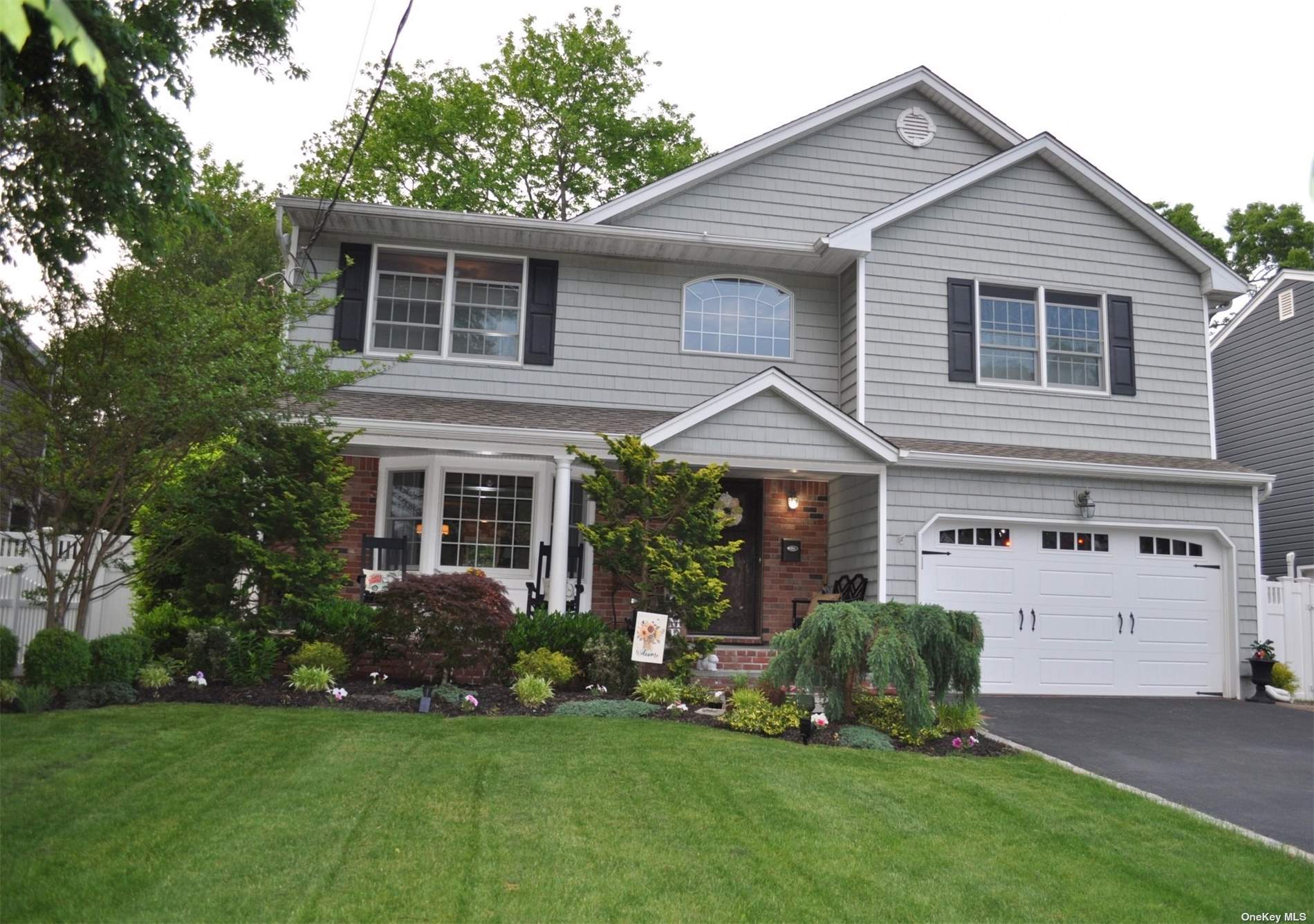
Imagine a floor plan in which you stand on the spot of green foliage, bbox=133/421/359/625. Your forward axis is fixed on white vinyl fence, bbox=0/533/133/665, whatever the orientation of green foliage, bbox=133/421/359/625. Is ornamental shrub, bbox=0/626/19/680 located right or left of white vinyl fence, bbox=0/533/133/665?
left

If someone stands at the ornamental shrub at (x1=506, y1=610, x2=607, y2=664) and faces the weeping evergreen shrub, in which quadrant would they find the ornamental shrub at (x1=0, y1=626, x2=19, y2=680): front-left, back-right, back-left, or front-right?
back-right

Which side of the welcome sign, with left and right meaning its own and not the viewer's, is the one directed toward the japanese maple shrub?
right

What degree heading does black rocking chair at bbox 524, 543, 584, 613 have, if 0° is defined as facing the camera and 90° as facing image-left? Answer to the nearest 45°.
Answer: approximately 45°

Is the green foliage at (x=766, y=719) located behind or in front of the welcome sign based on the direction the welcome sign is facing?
in front

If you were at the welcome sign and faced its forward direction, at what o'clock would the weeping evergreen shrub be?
The weeping evergreen shrub is roughly at 10 o'clock from the welcome sign.

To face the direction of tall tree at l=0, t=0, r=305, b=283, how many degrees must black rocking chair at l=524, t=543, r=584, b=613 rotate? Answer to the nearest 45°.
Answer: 0° — it already faces it

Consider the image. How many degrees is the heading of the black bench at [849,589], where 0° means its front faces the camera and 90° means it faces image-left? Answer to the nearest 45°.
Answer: approximately 45°

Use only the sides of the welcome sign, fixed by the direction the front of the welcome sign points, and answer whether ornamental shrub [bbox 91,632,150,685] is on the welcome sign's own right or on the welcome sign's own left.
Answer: on the welcome sign's own right

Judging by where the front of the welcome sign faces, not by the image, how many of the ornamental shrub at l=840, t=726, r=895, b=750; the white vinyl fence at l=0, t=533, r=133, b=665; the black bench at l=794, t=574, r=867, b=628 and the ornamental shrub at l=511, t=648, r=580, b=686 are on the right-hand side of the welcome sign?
2

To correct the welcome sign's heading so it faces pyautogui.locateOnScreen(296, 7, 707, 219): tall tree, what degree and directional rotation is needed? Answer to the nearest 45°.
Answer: approximately 180°

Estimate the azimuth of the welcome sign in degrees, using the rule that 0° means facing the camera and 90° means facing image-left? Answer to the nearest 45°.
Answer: approximately 0°

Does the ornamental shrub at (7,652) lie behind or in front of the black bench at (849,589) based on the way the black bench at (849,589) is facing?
in front
